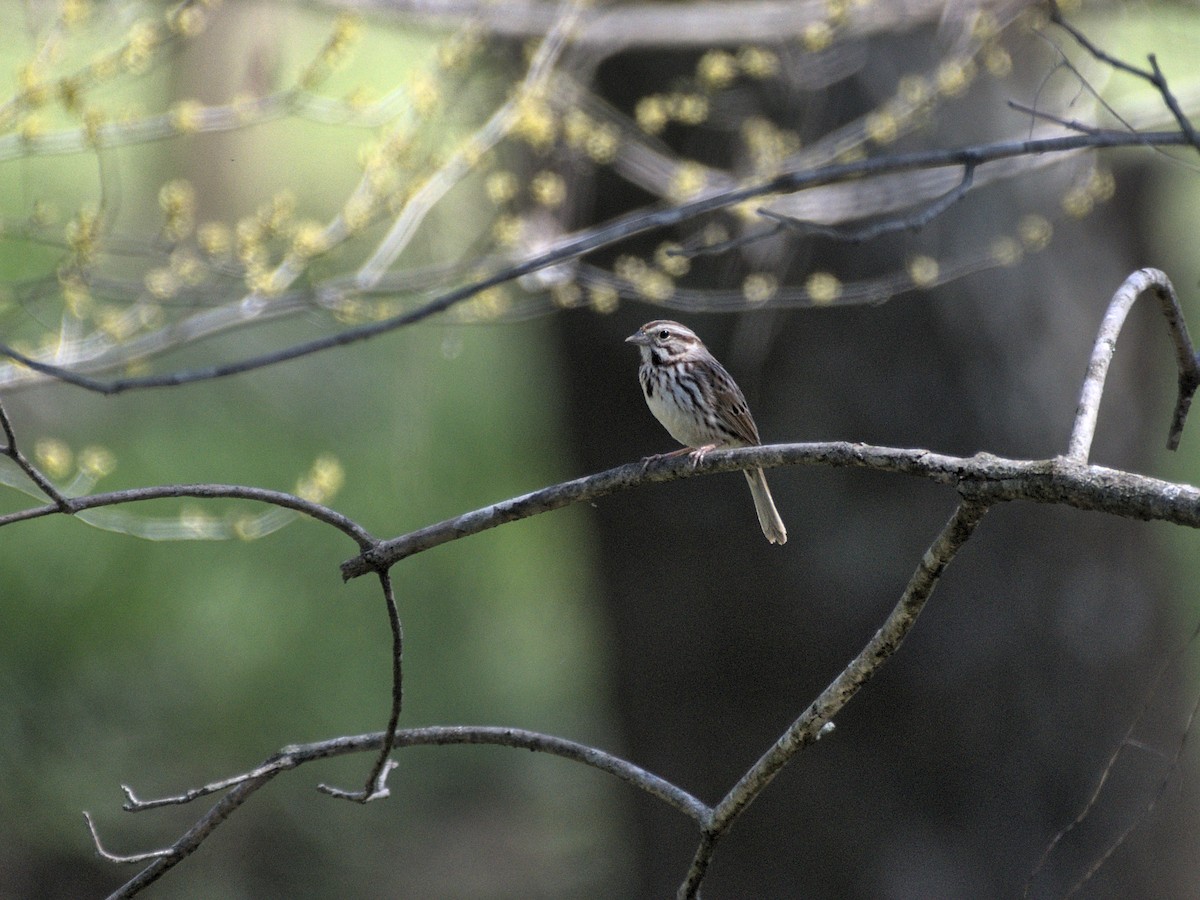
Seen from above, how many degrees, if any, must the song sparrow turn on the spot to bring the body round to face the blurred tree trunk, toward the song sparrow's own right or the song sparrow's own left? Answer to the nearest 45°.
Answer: approximately 180°

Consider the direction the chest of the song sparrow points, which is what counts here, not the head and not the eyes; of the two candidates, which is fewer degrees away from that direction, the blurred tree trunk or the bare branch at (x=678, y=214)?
the bare branch

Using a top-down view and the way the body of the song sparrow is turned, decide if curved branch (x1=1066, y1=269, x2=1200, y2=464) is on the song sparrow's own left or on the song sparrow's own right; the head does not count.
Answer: on the song sparrow's own left

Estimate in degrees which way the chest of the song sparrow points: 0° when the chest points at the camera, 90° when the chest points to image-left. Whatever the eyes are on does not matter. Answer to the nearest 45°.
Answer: approximately 45°
